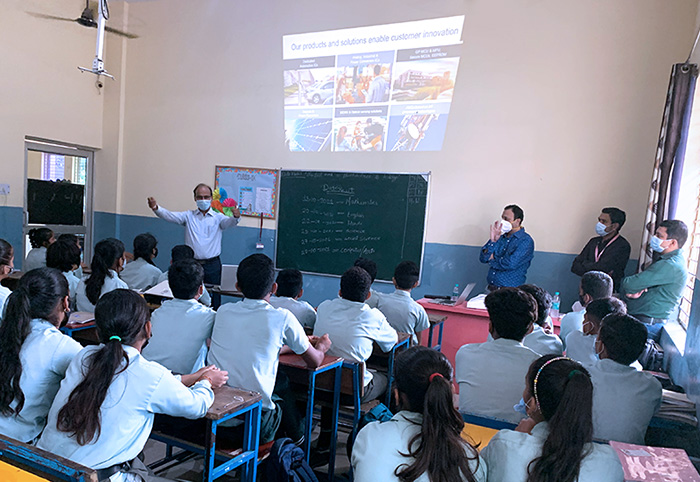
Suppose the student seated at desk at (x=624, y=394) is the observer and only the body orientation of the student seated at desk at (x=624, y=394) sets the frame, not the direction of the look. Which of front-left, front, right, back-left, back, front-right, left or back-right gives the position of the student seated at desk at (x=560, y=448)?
back

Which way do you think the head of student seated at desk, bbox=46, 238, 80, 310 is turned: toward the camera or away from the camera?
away from the camera

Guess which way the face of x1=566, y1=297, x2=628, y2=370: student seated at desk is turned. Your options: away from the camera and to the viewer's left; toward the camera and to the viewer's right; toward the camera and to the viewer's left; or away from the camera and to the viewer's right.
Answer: away from the camera and to the viewer's left

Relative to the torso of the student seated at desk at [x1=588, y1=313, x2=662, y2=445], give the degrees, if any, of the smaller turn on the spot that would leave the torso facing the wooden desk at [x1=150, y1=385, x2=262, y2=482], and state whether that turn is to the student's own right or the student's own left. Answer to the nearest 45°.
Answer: approximately 135° to the student's own left

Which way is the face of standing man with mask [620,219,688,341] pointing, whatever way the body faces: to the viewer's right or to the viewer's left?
to the viewer's left

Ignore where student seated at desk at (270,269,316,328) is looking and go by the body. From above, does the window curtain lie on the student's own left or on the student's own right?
on the student's own right

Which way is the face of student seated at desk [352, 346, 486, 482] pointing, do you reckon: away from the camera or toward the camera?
away from the camera

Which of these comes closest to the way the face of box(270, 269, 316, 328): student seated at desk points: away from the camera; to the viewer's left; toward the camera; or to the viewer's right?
away from the camera
